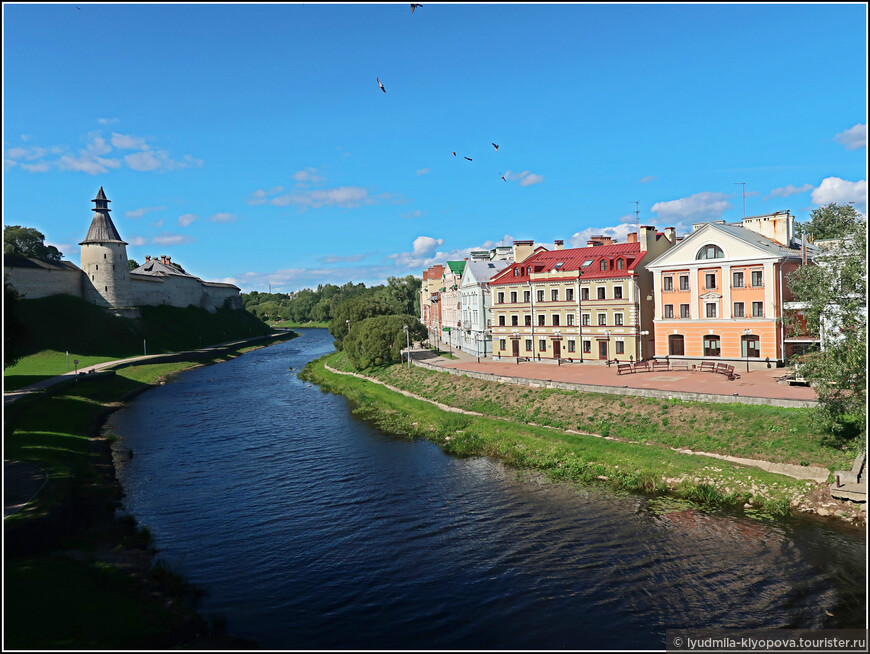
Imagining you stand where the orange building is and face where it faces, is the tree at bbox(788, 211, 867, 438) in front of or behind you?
in front

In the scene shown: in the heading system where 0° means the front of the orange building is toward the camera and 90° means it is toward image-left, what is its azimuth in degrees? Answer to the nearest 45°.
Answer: approximately 0°
